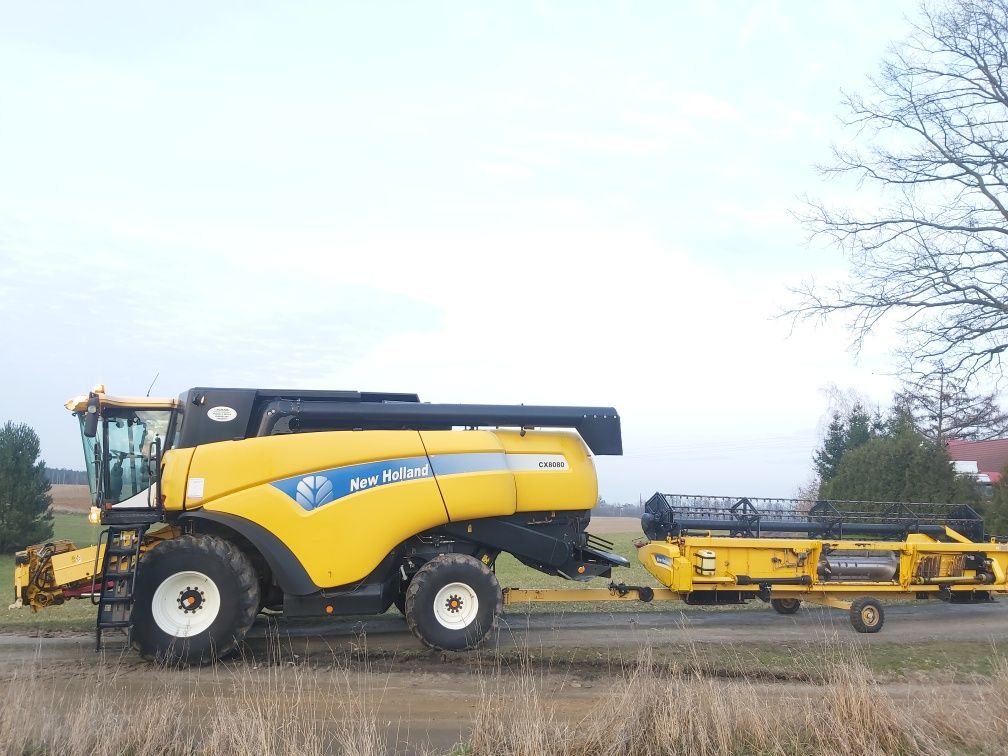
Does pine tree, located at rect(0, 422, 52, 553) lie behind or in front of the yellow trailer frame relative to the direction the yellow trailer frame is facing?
in front

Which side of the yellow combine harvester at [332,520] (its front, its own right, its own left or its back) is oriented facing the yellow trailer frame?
back

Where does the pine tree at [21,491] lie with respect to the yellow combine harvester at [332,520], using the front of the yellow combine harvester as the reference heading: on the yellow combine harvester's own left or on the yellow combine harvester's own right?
on the yellow combine harvester's own right

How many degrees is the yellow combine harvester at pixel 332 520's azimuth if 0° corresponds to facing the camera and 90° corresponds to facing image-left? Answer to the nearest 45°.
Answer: approximately 90°

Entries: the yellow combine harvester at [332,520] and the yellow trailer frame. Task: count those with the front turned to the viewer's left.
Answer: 2

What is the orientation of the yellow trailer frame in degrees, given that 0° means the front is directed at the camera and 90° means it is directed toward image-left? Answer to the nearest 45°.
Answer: approximately 90°

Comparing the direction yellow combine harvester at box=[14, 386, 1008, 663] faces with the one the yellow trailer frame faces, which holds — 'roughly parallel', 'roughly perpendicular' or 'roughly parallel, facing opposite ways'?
roughly parallel

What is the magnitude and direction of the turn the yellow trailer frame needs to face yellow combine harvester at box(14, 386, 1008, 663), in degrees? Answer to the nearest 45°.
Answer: approximately 45° to its left
